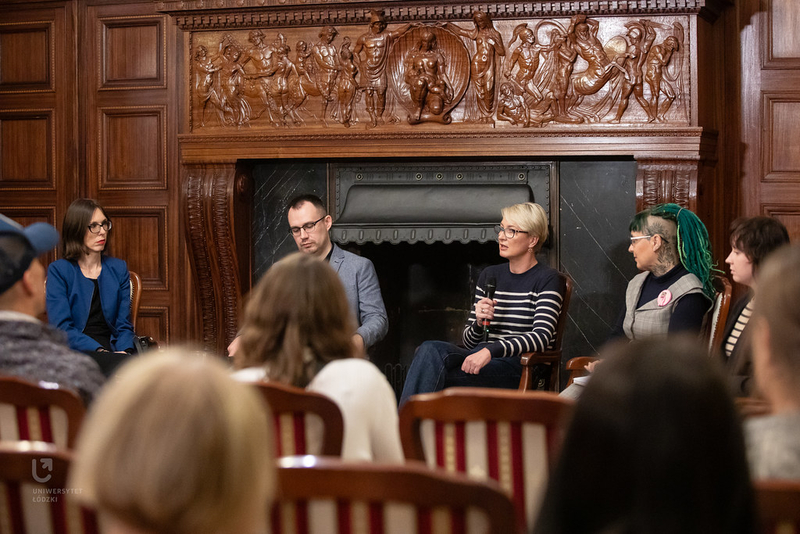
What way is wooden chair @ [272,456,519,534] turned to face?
away from the camera

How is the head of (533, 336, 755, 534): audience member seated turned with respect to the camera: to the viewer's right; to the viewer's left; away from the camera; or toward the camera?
away from the camera

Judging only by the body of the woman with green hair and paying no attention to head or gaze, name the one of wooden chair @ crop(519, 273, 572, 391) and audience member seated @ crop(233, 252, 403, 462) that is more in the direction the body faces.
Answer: the audience member seated

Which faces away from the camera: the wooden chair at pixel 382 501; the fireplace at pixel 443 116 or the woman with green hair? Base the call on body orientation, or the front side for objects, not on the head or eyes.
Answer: the wooden chair

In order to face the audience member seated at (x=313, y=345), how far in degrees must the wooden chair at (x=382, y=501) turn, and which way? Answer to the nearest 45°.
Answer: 0° — it already faces them

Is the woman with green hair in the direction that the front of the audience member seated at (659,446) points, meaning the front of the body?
yes

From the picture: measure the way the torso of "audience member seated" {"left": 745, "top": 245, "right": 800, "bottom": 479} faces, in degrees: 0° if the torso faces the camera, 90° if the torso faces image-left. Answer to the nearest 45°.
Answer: approximately 135°

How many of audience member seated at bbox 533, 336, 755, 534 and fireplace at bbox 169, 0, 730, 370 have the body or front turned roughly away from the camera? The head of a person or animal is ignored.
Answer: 1

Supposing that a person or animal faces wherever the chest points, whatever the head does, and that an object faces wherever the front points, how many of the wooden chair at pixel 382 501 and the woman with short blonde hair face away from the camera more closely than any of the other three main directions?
1

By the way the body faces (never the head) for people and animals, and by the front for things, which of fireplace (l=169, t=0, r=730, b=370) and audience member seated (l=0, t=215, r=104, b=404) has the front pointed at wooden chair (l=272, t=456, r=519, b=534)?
the fireplace

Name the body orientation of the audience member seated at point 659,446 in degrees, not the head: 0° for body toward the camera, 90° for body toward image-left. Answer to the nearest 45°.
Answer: approximately 180°

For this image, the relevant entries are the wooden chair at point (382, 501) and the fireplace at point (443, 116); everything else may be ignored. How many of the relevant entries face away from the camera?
1

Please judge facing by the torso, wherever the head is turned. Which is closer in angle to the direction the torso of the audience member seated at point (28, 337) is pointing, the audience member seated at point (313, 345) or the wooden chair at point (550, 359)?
the wooden chair

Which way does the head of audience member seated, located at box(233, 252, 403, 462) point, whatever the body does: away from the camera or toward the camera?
away from the camera

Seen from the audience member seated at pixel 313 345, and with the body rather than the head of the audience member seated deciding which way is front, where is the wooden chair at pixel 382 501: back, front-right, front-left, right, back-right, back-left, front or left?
back

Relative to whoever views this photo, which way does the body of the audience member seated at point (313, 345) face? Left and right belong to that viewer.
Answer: facing away from the viewer
